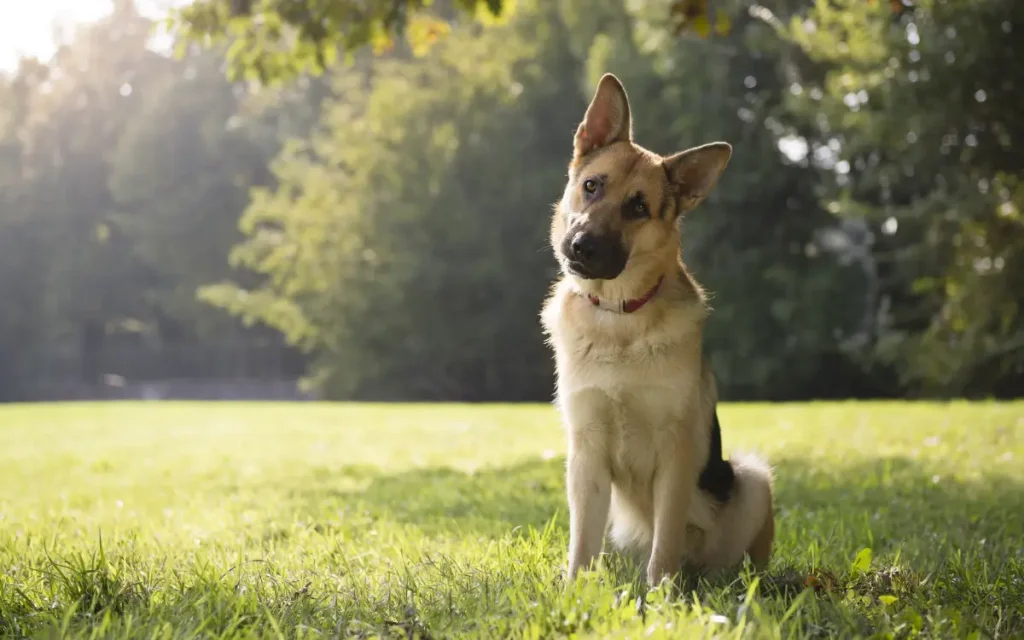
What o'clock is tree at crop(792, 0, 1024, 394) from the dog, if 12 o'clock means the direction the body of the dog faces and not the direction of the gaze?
The tree is roughly at 5 o'clock from the dog.

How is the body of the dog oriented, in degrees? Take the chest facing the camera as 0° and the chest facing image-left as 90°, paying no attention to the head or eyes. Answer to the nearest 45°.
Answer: approximately 45°

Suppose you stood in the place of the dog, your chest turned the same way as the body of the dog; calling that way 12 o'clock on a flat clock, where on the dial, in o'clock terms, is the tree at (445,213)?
The tree is roughly at 4 o'clock from the dog.
